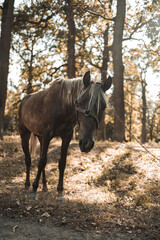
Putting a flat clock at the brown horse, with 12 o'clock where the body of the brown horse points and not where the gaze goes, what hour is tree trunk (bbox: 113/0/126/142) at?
The tree trunk is roughly at 8 o'clock from the brown horse.

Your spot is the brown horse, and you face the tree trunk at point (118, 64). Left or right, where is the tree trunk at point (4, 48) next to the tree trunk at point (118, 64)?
left

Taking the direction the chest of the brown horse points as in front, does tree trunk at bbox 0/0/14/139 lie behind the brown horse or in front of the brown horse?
behind

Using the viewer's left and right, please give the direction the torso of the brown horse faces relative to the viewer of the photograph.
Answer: facing the viewer and to the right of the viewer
